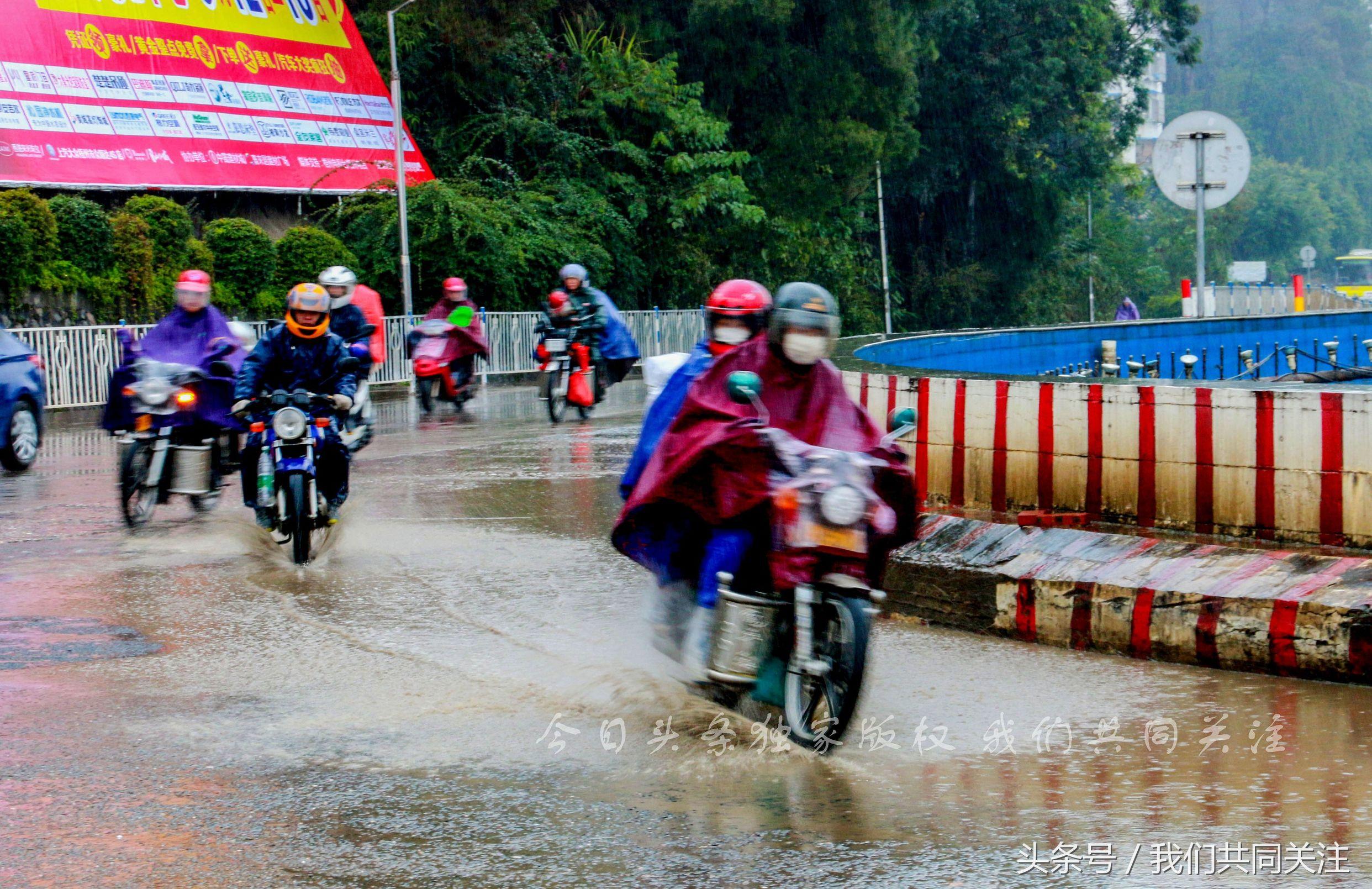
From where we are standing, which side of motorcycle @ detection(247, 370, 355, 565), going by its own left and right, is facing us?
front

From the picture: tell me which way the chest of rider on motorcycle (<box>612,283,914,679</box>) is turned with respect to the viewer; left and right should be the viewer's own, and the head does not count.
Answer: facing the viewer and to the right of the viewer

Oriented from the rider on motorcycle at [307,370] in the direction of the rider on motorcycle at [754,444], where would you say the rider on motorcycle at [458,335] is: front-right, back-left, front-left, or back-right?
back-left

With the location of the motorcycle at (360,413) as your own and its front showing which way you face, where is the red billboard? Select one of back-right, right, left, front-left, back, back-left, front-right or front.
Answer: back-right

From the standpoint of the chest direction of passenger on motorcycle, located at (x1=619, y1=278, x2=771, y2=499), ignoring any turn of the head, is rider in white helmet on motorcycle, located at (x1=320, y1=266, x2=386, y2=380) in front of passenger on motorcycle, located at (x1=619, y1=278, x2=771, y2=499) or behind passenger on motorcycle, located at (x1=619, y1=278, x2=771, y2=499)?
behind

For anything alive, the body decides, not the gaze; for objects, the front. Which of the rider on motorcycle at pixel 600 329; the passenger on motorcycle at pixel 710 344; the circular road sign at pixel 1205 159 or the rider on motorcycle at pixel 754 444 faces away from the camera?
the circular road sign

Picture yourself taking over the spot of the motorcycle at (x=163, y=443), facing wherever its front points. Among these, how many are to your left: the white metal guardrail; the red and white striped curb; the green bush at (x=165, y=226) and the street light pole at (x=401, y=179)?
1

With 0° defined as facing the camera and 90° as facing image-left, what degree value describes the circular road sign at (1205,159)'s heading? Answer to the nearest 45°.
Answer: approximately 180°

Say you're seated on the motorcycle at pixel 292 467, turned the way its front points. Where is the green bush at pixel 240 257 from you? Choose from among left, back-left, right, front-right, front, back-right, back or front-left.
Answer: back

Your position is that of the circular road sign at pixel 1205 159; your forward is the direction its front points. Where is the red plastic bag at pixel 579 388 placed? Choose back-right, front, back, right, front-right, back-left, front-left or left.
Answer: left

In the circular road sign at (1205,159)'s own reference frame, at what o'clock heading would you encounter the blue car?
The blue car is roughly at 8 o'clock from the circular road sign.

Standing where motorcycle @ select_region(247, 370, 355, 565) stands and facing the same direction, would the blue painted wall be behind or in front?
behind

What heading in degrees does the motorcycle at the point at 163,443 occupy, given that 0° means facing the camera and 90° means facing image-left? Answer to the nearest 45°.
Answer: approximately 45°

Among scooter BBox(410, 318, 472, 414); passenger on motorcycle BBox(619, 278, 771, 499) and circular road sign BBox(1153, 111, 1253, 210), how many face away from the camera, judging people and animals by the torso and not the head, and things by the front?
1

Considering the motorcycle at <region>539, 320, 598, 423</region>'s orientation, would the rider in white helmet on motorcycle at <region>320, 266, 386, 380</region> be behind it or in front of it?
in front

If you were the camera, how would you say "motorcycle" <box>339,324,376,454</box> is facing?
facing the viewer and to the left of the viewer

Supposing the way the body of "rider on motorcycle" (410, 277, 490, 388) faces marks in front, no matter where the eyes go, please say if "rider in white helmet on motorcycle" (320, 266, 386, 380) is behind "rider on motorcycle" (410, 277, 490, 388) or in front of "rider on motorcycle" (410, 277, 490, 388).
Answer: in front
